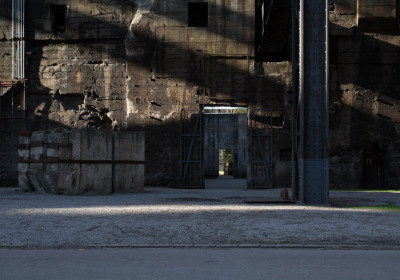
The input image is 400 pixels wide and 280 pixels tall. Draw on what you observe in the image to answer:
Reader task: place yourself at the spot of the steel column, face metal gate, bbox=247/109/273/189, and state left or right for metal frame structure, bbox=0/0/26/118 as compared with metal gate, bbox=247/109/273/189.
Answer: left

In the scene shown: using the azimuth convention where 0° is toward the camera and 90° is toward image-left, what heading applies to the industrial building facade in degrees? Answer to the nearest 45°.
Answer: approximately 0°

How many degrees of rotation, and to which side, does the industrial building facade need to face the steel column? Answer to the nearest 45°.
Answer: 0° — it already faces it
